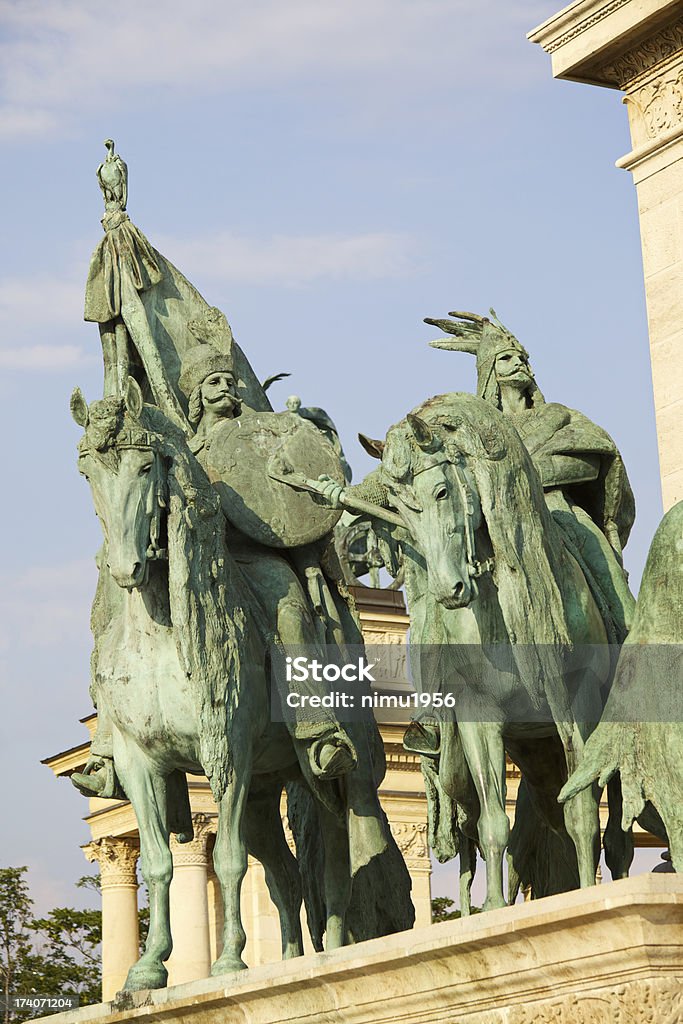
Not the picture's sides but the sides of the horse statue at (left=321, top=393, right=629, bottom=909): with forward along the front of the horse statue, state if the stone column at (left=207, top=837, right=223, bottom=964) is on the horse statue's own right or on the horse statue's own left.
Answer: on the horse statue's own right

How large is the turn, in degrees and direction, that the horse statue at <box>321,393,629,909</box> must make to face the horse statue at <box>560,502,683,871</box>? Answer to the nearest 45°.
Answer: approximately 135° to its left

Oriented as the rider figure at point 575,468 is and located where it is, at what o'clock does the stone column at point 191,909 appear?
The stone column is roughly at 4 o'clock from the rider figure.

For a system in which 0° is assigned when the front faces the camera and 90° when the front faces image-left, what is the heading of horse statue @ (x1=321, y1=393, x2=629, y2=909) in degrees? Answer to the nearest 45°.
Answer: approximately 45°

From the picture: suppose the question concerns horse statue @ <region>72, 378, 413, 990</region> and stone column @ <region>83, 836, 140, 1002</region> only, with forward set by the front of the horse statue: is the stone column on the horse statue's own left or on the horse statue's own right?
on the horse statue's own right

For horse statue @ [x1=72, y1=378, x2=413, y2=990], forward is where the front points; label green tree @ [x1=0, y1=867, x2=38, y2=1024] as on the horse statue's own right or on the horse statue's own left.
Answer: on the horse statue's own right

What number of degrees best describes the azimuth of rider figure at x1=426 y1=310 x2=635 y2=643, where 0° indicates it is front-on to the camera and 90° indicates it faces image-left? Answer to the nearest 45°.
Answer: approximately 45°

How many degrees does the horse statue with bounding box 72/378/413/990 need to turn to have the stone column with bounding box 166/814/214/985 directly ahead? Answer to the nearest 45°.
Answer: approximately 135° to its right

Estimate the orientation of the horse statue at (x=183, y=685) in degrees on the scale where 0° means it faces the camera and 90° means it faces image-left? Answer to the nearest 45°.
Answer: approximately 45°

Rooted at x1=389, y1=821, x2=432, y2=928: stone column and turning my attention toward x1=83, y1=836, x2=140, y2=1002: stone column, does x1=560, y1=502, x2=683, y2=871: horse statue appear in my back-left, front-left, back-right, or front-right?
back-left
